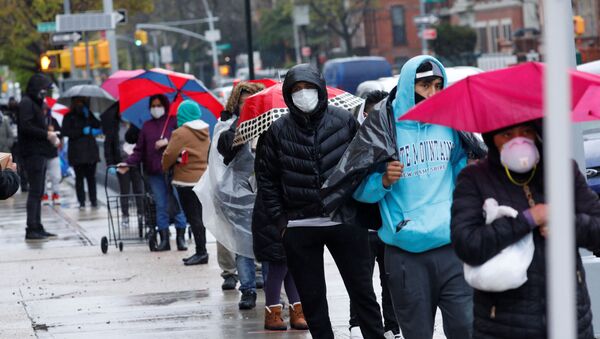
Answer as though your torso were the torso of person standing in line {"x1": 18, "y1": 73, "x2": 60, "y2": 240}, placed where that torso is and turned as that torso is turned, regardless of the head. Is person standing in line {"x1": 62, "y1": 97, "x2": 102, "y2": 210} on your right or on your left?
on your left

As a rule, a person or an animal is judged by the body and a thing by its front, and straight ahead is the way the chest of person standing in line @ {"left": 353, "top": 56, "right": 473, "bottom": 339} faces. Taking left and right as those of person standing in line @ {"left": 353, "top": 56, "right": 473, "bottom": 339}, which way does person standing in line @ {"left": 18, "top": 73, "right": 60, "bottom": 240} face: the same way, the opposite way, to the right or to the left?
to the left

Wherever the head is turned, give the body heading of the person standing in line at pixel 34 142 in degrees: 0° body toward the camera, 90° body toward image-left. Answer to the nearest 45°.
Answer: approximately 270°

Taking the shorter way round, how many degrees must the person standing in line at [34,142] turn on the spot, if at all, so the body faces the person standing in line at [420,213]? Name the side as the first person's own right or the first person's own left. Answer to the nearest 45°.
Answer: approximately 90° to the first person's own right

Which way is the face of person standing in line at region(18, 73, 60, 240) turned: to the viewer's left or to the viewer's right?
to the viewer's right

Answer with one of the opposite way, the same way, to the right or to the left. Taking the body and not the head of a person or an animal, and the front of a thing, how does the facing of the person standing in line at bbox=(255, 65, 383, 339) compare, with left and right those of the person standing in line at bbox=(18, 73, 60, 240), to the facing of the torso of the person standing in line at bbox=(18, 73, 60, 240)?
to the right

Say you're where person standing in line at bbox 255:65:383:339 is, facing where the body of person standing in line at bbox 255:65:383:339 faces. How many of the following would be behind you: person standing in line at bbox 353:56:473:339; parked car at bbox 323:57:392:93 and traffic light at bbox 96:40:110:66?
2

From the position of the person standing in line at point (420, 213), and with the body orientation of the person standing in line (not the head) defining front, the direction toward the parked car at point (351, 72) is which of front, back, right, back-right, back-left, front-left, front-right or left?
back

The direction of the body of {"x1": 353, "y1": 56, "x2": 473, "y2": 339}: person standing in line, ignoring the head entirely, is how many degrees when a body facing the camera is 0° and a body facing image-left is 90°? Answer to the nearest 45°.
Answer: approximately 0°
